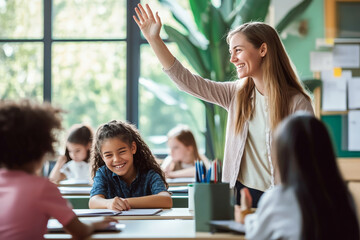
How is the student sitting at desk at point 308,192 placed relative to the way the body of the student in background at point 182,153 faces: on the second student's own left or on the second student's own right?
on the second student's own left

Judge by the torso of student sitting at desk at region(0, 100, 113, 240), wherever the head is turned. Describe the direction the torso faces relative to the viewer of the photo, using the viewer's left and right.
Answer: facing away from the viewer and to the right of the viewer

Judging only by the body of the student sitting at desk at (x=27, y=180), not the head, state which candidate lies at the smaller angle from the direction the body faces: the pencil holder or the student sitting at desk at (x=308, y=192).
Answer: the pencil holder

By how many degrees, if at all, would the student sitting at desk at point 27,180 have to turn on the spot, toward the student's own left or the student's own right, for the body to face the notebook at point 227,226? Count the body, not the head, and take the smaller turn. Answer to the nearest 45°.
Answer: approximately 45° to the student's own right

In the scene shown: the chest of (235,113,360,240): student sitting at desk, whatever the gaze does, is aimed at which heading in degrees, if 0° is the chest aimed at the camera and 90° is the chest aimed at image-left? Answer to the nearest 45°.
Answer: approximately 135°

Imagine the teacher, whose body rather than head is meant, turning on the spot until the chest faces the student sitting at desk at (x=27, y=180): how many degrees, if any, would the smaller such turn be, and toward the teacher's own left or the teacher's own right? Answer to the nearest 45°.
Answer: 0° — they already face them
